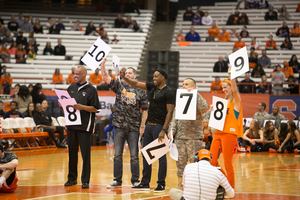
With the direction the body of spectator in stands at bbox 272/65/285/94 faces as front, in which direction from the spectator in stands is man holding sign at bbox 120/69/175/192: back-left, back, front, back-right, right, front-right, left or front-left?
front

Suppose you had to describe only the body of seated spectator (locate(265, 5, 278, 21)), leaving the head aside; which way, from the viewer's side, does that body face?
toward the camera

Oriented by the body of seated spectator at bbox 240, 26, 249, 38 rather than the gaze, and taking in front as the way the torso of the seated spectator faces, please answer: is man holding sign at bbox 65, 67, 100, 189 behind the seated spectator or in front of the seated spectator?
in front

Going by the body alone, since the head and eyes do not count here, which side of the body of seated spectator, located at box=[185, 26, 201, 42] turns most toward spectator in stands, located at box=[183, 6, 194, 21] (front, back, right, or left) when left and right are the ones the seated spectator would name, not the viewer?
back

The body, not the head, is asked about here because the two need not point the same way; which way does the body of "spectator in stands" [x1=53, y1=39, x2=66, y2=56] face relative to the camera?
toward the camera

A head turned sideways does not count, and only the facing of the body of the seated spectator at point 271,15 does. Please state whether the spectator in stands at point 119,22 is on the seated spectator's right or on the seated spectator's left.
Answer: on the seated spectator's right

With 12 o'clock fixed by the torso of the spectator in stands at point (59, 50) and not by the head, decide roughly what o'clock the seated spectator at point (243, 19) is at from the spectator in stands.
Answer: The seated spectator is roughly at 9 o'clock from the spectator in stands.

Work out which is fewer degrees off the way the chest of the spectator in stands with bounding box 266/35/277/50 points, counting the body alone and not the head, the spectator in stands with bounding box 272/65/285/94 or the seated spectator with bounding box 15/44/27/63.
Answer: the spectator in stands

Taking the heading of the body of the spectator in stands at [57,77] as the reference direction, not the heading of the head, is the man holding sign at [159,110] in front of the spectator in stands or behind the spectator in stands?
in front

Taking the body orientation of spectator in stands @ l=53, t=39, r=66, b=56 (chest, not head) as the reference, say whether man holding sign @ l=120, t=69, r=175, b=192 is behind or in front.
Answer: in front

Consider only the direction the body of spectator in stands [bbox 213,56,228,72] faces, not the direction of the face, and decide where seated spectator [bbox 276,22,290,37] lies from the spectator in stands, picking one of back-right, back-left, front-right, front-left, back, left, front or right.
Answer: back-left

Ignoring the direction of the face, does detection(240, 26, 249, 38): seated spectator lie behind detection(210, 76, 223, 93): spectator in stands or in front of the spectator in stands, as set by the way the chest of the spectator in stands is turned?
behind

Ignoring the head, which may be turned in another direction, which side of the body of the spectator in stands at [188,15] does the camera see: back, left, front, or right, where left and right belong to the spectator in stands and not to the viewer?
front

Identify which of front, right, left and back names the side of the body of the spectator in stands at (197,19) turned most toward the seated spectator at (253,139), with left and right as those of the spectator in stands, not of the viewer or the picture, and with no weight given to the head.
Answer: front
